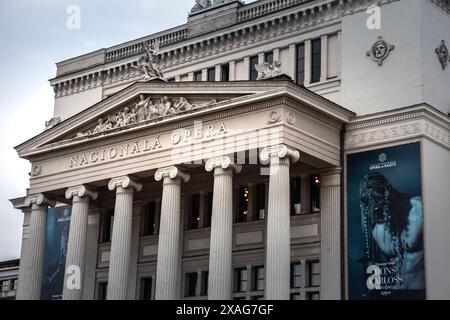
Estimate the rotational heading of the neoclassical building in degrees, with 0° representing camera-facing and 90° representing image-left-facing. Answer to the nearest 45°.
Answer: approximately 45°
